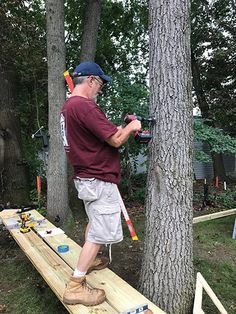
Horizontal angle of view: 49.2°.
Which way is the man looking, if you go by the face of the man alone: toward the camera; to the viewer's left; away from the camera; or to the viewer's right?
to the viewer's right

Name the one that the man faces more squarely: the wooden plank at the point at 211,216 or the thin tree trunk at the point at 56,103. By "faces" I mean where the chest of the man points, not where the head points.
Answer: the wooden plank

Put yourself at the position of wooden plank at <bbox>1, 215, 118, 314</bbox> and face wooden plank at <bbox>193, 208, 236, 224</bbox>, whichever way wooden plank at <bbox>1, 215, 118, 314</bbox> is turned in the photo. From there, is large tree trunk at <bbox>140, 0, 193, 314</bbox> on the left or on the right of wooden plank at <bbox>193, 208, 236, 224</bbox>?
right

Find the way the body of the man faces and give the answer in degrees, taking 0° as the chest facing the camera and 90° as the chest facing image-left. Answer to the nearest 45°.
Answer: approximately 270°

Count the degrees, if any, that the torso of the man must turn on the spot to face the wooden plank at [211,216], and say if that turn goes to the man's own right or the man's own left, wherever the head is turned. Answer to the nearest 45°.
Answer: approximately 45° to the man's own left
